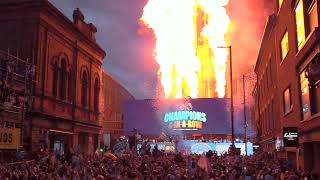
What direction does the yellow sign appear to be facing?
toward the camera

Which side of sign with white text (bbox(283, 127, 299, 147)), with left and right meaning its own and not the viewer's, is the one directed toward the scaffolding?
right

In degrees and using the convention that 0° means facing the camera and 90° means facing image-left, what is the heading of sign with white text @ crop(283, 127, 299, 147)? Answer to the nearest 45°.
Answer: approximately 0°

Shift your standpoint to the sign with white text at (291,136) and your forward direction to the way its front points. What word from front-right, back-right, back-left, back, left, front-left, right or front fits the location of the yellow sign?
front-right

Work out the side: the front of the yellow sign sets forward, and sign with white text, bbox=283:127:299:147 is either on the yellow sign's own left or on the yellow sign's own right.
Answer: on the yellow sign's own left

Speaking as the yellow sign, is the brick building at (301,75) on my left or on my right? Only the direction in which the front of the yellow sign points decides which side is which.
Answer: on my left

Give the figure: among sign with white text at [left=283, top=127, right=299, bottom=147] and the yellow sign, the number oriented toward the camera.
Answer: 2
